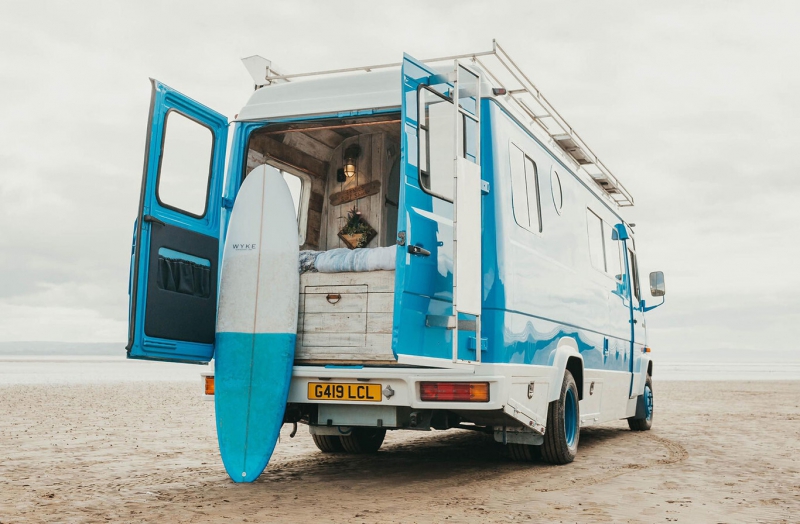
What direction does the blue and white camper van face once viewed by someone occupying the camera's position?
facing away from the viewer and to the right of the viewer
